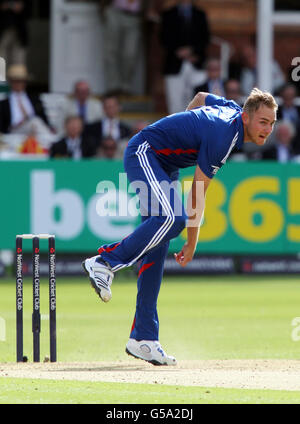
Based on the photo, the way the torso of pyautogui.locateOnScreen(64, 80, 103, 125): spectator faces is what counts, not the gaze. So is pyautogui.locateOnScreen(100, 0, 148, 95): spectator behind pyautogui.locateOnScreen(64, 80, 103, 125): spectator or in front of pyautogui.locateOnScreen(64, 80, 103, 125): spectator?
behind

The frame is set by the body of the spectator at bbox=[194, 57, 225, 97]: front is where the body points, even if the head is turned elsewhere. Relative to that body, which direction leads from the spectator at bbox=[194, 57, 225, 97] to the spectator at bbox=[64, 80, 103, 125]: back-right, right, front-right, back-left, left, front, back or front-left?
right

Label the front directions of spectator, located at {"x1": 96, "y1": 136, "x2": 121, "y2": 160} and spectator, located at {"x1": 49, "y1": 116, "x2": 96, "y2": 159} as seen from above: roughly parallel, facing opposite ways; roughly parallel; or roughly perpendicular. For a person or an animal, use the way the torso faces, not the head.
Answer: roughly parallel

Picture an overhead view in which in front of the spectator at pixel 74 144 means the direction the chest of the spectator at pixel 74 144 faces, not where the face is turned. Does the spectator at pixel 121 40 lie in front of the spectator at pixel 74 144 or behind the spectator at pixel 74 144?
behind

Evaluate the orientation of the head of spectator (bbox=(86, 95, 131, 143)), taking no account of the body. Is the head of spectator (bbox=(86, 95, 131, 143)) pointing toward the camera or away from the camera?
toward the camera

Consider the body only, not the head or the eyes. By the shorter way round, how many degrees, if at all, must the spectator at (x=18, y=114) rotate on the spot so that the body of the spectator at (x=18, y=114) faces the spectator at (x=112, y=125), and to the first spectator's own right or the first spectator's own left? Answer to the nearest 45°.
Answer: approximately 90° to the first spectator's own left

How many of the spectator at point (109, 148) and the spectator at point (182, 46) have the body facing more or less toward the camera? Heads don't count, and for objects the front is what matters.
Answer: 2

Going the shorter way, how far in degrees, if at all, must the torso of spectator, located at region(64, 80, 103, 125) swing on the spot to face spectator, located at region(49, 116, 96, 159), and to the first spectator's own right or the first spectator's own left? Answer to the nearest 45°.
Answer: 0° — they already face them

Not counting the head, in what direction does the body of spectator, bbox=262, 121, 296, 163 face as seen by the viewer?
toward the camera

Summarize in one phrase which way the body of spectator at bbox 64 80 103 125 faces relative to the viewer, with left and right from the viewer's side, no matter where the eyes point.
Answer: facing the viewer

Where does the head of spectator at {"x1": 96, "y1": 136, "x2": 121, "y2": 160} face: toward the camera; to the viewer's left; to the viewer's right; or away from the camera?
toward the camera

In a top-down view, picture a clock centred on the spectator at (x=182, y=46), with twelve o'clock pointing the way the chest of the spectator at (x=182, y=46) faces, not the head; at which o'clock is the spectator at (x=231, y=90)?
the spectator at (x=231, y=90) is roughly at 11 o'clock from the spectator at (x=182, y=46).

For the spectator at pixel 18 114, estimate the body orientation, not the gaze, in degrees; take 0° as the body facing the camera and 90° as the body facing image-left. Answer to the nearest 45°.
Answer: approximately 0°

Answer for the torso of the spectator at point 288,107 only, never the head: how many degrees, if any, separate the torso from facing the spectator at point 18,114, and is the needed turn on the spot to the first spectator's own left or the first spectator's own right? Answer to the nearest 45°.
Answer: approximately 90° to the first spectator's own right

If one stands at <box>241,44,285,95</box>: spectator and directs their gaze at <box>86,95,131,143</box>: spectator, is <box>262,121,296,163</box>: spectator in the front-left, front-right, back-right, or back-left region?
front-left

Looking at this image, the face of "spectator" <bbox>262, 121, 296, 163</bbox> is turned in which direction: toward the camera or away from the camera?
toward the camera
